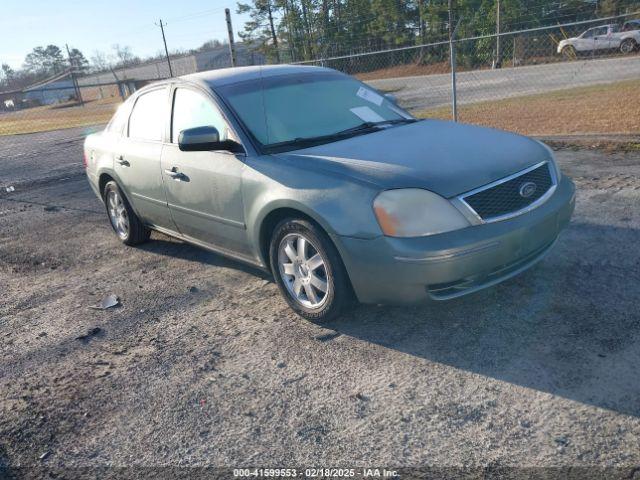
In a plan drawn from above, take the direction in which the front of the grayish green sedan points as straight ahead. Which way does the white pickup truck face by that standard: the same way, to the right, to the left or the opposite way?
the opposite way

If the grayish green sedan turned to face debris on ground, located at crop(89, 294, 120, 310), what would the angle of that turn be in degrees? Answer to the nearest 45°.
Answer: approximately 135° to its right

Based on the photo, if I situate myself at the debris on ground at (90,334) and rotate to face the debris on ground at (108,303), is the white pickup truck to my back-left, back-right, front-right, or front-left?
front-right

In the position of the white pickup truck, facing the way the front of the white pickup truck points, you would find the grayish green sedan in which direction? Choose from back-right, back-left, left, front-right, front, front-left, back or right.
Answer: left

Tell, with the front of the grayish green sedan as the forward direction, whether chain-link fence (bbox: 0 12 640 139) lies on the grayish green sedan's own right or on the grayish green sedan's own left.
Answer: on the grayish green sedan's own left

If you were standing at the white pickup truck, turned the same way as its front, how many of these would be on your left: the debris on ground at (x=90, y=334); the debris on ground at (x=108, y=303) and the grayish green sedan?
3

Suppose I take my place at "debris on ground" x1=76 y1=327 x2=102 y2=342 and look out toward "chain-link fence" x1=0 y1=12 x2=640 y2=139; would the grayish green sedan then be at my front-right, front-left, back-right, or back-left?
front-right

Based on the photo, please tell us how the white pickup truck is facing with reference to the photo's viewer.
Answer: facing to the left of the viewer
